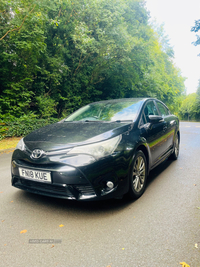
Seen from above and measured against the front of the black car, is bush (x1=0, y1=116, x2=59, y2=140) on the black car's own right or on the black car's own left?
on the black car's own right

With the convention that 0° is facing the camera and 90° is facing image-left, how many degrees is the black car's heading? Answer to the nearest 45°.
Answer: approximately 45°
